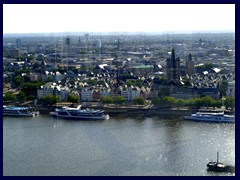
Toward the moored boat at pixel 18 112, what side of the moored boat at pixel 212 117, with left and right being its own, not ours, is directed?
front

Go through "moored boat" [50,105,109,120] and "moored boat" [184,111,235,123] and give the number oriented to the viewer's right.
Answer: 0

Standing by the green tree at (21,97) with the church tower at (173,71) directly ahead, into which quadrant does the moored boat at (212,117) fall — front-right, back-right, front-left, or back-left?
front-right

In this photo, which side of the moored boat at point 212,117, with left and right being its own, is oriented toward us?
left

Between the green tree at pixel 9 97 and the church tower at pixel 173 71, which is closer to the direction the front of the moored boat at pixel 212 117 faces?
the green tree

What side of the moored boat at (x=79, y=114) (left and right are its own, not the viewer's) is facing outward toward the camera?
left

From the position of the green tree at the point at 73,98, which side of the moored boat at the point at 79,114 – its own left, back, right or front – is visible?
right

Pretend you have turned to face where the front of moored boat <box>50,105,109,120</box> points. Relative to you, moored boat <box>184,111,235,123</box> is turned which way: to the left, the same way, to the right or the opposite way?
the same way

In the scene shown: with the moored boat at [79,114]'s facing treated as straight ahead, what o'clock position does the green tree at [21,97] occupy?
The green tree is roughly at 2 o'clock from the moored boat.
